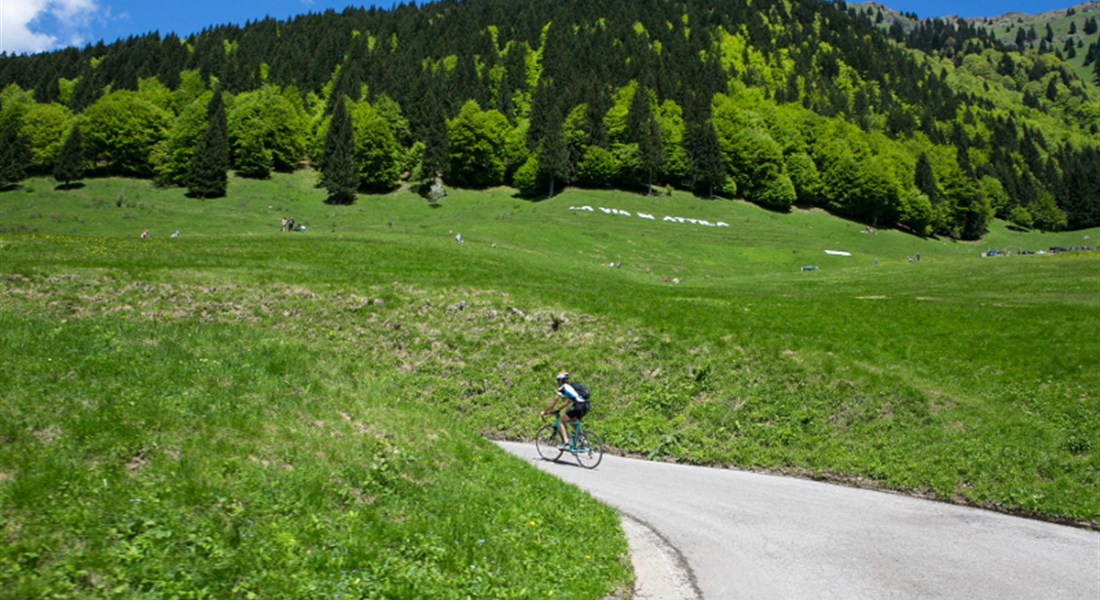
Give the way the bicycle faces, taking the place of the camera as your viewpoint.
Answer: facing away from the viewer and to the left of the viewer
